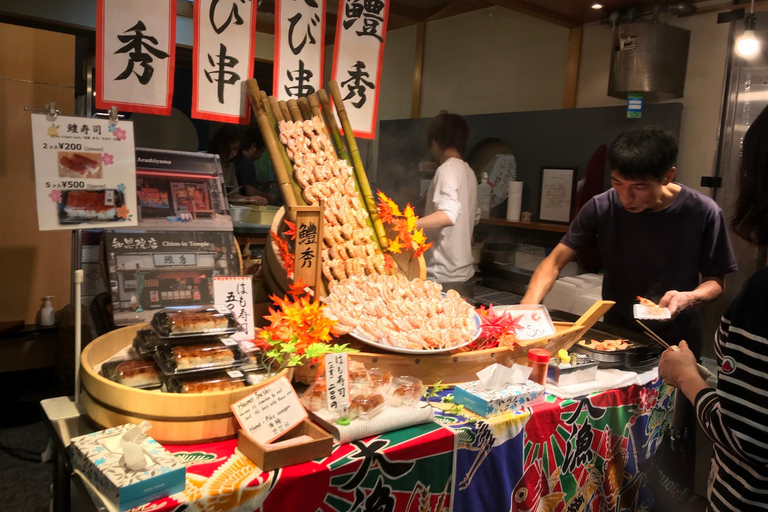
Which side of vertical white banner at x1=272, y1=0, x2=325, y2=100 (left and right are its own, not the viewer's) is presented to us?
front

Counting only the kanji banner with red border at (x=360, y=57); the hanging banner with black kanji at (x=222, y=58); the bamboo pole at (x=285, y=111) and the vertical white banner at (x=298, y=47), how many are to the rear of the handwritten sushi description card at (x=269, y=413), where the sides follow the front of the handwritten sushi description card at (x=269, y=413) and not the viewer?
4

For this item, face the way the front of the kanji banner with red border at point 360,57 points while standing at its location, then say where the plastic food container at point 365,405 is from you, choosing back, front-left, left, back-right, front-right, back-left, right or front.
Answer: front

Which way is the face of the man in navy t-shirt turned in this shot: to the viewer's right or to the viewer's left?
to the viewer's left

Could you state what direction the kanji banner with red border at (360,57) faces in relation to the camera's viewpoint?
facing the viewer

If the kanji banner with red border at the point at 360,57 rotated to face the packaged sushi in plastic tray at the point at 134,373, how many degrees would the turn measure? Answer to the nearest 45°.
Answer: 0° — it already faces it

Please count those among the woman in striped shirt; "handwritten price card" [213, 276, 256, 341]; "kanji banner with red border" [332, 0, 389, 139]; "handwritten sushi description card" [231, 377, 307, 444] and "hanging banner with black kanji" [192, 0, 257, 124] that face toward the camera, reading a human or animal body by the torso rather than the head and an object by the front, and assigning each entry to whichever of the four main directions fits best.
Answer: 4

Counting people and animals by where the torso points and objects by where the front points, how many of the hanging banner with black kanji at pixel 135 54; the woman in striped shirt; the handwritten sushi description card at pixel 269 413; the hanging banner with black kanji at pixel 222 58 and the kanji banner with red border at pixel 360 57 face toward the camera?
4

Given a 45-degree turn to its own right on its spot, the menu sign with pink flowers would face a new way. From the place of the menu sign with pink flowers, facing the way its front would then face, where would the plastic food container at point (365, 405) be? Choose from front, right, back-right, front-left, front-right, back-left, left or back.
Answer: left

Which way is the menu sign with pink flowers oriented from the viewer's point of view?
toward the camera

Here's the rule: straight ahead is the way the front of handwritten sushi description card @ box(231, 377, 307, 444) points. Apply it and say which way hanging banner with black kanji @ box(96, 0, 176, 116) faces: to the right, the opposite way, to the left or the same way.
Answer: the same way

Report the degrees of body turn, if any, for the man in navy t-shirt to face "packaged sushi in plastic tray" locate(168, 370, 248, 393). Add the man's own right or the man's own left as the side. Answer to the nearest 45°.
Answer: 0° — they already face it

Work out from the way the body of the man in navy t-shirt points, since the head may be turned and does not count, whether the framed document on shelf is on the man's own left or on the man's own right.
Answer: on the man's own right

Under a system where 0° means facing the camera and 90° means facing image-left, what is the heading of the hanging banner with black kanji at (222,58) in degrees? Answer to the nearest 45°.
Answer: approximately 0°

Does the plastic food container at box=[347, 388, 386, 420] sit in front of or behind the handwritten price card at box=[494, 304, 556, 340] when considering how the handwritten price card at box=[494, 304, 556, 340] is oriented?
in front

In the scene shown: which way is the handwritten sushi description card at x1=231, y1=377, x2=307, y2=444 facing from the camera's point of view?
toward the camera

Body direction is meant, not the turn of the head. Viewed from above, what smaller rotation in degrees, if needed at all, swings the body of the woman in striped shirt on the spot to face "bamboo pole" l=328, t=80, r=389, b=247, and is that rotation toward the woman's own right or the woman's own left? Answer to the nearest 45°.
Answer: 0° — they already face it

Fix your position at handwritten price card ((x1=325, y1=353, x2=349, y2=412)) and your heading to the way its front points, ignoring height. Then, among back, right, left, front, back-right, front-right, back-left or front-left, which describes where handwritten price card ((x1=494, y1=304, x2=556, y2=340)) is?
back-left

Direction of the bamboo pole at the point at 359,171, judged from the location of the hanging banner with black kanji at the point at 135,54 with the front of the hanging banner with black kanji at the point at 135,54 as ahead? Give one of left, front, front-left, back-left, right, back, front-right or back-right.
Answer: left

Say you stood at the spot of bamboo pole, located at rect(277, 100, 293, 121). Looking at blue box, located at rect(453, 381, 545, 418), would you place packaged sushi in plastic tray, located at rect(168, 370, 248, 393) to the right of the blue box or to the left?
right
